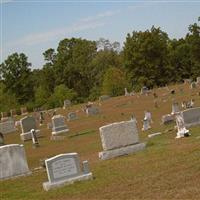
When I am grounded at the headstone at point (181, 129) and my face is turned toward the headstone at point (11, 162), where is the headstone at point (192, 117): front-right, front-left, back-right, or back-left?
back-right

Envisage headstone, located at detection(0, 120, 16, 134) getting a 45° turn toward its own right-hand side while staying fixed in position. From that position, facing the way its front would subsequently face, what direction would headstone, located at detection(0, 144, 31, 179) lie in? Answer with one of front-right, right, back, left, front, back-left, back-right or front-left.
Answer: front-left

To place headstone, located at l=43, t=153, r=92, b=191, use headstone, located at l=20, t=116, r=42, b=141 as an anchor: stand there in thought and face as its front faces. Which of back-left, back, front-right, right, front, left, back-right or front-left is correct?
front

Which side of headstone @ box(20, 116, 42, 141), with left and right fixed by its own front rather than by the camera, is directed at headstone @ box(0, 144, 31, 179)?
front

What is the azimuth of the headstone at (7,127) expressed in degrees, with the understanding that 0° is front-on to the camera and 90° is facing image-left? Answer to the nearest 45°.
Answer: approximately 0°

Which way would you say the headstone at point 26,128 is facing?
toward the camera

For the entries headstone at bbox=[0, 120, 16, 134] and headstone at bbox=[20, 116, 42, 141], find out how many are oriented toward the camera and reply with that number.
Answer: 2

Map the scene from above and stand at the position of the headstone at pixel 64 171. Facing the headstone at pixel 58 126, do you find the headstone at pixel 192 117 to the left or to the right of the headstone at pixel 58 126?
right

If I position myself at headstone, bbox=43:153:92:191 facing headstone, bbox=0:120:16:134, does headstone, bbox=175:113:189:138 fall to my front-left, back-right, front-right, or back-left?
front-right

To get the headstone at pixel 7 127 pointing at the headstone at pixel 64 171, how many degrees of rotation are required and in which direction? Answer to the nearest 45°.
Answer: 0° — it already faces it

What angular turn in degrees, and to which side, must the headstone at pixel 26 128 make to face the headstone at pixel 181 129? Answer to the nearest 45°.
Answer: approximately 45° to its left

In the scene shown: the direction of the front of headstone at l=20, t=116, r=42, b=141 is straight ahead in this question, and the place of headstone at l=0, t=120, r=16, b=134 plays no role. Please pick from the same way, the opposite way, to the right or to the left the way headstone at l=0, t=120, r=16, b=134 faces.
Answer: the same way

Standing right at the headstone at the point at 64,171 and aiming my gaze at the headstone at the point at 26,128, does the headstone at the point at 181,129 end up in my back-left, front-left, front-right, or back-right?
front-right
